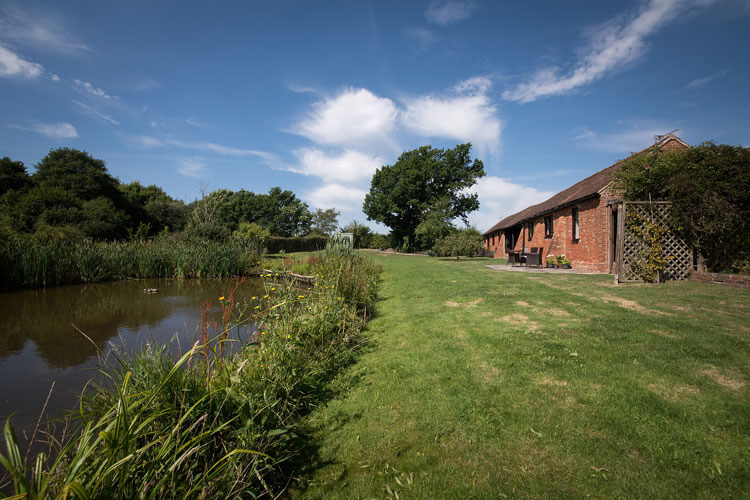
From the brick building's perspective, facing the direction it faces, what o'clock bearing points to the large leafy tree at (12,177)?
The large leafy tree is roughly at 1 o'clock from the brick building.

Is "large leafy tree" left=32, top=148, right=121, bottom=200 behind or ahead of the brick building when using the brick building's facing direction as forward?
ahead

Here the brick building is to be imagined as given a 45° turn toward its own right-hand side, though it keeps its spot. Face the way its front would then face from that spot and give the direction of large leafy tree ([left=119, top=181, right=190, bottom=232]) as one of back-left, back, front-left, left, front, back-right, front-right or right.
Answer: front

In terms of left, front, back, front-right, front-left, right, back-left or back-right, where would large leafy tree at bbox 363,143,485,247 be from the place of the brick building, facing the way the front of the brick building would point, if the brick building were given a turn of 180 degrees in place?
left

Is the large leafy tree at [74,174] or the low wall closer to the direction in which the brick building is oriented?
the large leafy tree

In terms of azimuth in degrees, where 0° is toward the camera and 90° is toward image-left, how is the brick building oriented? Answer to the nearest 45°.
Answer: approximately 45°

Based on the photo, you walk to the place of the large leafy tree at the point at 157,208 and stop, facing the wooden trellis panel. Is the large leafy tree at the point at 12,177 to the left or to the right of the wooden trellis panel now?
right

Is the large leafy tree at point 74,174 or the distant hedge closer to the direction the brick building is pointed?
the large leafy tree

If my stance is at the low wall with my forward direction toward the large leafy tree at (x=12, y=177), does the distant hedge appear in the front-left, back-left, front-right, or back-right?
front-right

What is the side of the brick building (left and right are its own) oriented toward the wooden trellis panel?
left
